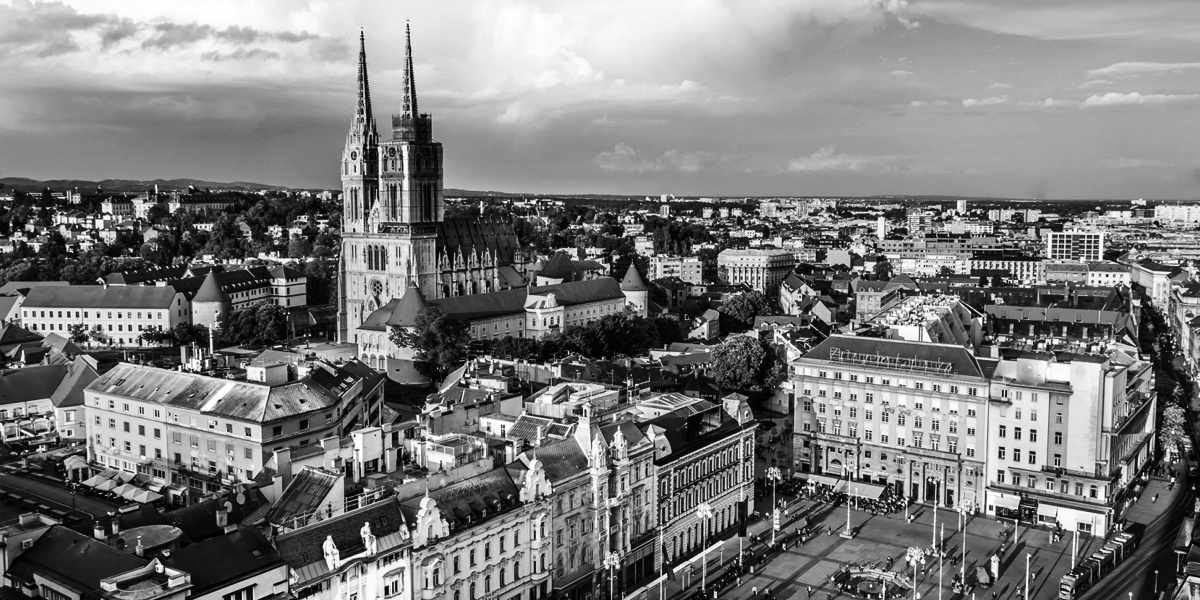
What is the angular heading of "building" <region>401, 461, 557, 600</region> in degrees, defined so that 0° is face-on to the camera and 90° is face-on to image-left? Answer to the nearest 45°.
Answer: approximately 315°
